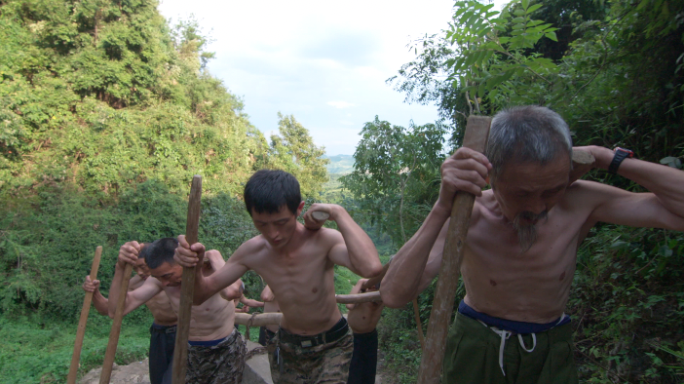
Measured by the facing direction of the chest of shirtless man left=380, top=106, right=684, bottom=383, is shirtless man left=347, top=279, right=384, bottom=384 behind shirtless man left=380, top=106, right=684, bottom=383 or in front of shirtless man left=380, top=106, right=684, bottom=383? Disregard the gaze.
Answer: behind

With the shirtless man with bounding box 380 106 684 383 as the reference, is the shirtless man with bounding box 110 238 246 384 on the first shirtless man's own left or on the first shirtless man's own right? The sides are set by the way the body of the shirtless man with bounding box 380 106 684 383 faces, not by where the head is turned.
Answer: on the first shirtless man's own right

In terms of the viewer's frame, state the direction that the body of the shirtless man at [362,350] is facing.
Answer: toward the camera

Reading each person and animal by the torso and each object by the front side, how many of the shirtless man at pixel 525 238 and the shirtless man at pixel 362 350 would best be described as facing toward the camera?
2

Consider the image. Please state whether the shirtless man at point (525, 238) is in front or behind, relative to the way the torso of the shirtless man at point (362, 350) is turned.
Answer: in front

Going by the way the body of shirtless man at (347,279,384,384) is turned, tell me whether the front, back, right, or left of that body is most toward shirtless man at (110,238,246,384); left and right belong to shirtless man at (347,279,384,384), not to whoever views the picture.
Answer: right

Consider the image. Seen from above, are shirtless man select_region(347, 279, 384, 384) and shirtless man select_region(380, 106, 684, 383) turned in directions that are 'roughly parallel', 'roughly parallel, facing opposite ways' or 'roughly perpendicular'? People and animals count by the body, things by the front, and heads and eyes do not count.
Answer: roughly parallel

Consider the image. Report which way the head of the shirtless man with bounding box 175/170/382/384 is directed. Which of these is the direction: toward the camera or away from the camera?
toward the camera

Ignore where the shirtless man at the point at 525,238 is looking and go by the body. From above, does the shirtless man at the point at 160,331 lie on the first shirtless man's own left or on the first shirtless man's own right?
on the first shirtless man's own right

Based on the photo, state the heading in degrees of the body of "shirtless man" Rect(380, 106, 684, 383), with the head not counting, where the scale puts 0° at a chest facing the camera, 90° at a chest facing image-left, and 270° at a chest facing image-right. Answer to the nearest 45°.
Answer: approximately 0°
